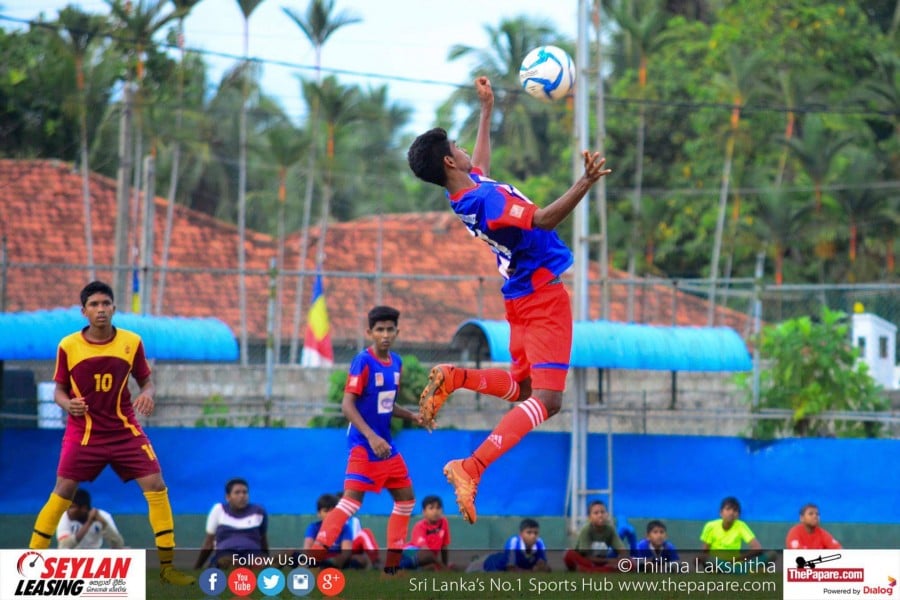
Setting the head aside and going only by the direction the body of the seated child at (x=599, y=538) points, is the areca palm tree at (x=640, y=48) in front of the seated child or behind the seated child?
behind

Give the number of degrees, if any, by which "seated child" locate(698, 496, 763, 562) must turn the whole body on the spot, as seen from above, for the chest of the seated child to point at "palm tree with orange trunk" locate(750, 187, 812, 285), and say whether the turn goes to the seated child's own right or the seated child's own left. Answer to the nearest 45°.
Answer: approximately 180°

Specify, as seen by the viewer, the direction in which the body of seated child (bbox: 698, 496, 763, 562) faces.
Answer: toward the camera

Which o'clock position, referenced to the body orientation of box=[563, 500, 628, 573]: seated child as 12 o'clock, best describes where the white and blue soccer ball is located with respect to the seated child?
The white and blue soccer ball is roughly at 12 o'clock from the seated child.

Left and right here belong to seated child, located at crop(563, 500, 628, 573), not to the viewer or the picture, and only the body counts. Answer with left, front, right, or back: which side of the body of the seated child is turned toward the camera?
front

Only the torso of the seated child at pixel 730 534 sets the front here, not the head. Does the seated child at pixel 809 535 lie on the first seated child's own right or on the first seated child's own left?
on the first seated child's own left

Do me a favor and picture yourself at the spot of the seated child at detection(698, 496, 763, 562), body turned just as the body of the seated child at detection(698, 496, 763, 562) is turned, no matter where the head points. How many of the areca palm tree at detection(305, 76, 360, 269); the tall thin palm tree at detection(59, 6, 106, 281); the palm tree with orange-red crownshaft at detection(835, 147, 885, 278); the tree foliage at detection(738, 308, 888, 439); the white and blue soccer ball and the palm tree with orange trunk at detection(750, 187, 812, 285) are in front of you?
1

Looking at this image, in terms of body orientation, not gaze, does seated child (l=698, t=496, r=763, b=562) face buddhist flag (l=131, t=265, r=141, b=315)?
no

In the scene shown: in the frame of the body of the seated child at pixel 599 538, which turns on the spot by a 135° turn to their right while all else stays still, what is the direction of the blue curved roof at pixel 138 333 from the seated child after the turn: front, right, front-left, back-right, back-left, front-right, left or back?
front-left

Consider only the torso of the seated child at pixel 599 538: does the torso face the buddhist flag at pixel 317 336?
no

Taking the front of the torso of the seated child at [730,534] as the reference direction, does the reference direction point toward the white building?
no

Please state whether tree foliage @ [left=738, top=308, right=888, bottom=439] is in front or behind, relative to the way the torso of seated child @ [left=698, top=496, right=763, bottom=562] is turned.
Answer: behind

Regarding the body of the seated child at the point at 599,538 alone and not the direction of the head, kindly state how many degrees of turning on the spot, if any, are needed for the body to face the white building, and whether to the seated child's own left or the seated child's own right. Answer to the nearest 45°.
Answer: approximately 135° to the seated child's own left

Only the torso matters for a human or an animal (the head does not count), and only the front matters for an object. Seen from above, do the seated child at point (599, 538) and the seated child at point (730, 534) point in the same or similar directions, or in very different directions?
same or similar directions

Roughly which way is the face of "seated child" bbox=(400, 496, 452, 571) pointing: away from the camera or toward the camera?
toward the camera

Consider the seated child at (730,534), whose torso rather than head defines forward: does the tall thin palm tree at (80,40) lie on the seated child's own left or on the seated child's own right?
on the seated child's own right

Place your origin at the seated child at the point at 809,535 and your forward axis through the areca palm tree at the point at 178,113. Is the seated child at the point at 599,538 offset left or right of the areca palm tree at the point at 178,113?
left

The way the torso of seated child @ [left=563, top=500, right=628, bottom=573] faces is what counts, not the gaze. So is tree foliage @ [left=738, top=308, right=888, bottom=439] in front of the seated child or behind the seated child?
behind

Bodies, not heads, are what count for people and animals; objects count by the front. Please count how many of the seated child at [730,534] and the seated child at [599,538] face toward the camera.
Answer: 2
